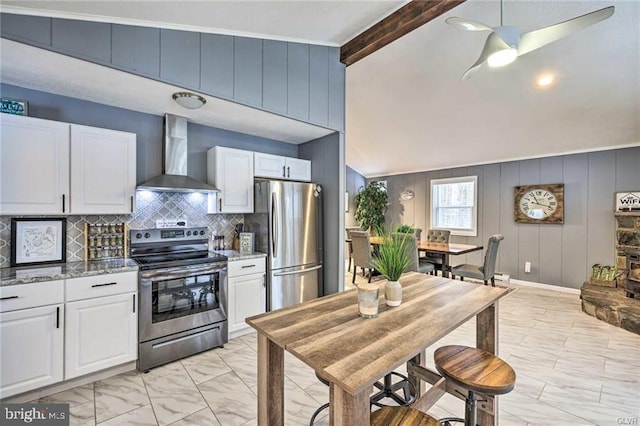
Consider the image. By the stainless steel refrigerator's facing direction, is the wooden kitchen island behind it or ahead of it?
ahead

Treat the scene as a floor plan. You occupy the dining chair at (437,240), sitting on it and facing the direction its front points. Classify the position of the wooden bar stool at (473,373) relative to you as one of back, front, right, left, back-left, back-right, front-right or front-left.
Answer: front-left

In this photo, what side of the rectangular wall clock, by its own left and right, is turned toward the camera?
front

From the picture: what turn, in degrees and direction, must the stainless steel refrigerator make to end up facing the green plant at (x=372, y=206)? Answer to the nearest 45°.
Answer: approximately 90° to its left

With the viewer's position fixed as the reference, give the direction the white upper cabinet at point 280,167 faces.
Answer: facing the viewer and to the right of the viewer

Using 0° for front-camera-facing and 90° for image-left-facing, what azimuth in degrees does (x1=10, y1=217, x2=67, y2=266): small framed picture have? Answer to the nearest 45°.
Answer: approximately 315°

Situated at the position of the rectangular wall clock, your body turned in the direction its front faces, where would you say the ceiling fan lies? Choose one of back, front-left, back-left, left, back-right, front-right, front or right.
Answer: front

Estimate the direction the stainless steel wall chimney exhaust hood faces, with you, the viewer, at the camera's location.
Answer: facing the viewer

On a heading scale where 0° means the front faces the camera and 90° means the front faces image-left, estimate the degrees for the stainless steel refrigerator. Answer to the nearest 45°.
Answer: approximately 315°

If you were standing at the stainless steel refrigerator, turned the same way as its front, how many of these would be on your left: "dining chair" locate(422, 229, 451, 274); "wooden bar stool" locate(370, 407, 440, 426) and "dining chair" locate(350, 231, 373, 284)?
2

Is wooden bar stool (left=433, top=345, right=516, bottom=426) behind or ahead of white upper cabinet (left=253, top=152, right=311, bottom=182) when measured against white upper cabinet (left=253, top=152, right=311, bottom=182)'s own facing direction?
ahead

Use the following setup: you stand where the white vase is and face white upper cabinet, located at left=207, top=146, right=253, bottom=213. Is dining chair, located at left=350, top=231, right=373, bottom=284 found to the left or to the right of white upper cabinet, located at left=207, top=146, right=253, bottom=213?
right
